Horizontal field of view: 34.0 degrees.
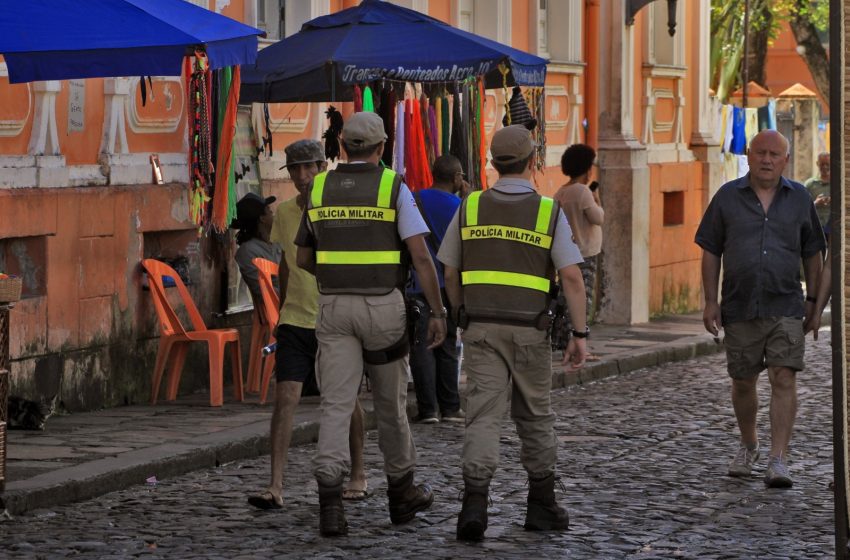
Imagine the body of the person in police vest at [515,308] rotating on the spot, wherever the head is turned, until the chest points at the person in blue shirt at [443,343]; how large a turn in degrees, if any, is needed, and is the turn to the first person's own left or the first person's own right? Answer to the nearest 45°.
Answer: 0° — they already face them

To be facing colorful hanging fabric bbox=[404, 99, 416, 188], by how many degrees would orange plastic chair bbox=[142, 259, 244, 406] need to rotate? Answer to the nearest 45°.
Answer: approximately 45° to its left

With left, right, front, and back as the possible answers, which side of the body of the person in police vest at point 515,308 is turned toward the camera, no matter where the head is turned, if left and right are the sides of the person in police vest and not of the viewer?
back

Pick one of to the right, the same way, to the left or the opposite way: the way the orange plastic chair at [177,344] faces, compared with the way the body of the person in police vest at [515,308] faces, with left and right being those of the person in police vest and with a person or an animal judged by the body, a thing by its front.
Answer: to the right

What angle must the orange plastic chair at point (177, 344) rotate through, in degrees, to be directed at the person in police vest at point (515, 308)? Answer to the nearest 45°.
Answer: approximately 90° to its right

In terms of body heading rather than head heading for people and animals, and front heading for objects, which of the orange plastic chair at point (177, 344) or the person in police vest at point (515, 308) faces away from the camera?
the person in police vest

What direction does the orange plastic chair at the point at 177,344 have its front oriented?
to the viewer's right

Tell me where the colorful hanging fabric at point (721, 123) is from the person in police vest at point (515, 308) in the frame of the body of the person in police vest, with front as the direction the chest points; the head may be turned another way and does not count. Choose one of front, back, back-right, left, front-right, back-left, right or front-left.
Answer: front

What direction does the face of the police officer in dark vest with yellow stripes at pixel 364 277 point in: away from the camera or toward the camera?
away from the camera

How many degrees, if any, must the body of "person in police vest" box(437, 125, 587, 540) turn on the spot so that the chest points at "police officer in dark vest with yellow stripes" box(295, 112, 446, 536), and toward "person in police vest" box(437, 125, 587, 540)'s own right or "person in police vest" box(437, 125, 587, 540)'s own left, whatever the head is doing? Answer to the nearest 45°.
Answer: approximately 90° to "person in police vest" box(437, 125, 587, 540)'s own left

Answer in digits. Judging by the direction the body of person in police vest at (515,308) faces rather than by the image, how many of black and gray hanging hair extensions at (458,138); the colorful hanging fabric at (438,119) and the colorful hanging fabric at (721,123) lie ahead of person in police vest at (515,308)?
3

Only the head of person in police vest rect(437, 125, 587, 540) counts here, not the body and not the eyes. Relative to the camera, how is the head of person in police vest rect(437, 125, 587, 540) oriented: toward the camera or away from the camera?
away from the camera

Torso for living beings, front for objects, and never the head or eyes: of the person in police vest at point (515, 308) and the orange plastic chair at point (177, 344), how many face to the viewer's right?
1

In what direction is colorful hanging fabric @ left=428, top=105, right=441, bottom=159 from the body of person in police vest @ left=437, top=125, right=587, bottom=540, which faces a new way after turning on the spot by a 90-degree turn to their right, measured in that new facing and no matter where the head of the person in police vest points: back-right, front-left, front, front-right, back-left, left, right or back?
left

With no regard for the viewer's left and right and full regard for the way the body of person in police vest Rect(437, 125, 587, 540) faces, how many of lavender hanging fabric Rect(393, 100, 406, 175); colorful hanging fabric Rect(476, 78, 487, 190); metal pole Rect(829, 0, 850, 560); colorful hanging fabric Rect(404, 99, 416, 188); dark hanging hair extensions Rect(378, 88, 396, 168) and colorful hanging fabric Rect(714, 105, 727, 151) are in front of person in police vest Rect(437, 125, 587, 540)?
5
